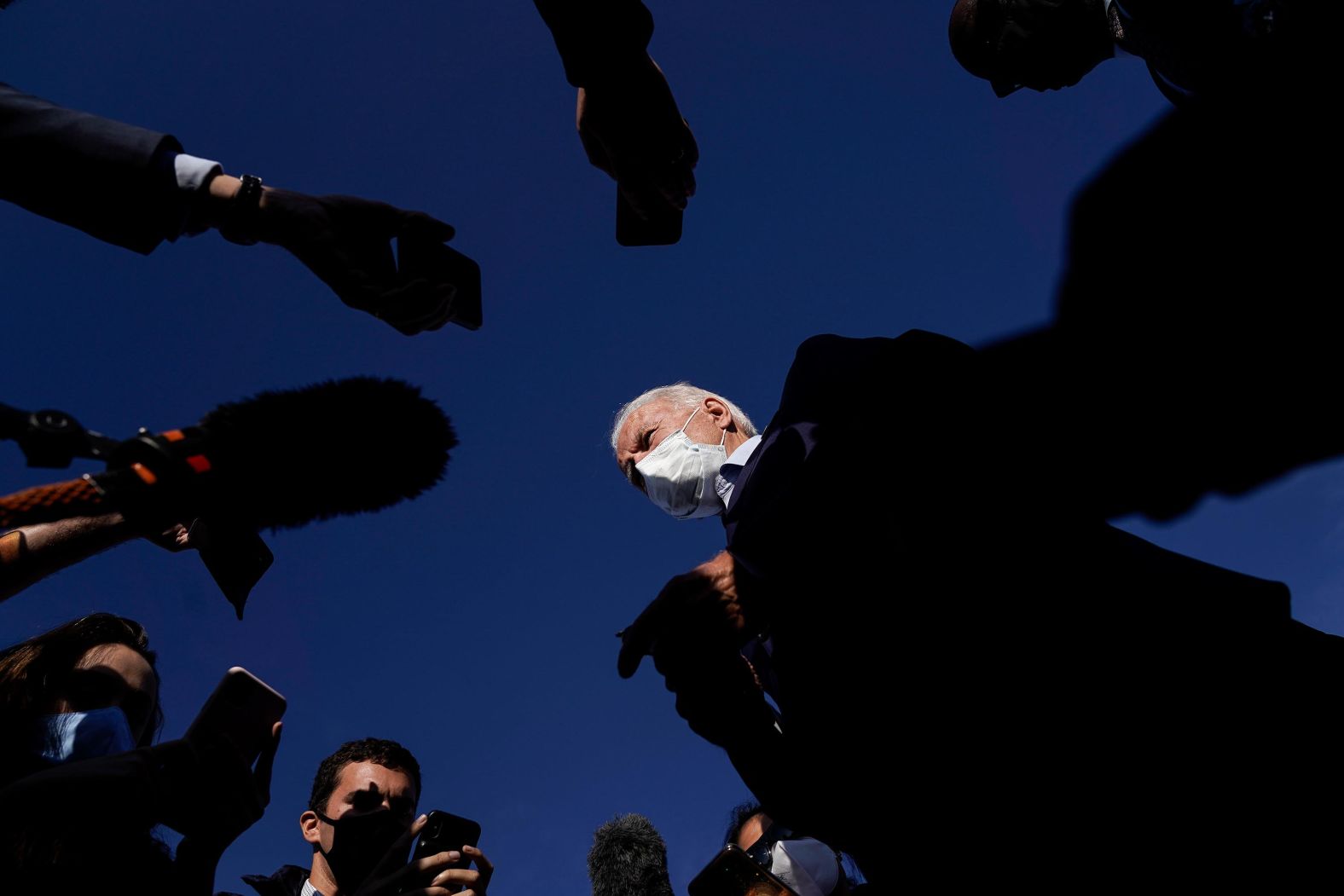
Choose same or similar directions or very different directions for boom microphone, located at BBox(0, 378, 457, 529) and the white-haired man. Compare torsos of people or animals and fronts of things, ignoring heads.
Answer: very different directions

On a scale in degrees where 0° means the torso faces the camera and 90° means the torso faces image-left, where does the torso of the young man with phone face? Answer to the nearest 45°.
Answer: approximately 315°

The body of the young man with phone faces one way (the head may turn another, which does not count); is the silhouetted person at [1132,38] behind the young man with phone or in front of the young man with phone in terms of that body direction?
in front

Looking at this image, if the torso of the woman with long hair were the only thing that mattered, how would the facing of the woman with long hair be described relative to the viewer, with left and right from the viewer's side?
facing the viewer and to the right of the viewer

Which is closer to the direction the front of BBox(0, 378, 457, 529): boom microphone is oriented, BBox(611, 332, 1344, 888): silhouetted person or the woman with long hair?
the silhouetted person

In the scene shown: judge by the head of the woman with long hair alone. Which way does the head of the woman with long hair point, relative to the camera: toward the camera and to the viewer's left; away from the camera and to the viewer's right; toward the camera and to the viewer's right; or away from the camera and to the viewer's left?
toward the camera and to the viewer's right

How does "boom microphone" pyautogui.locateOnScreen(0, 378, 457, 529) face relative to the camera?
to the viewer's right

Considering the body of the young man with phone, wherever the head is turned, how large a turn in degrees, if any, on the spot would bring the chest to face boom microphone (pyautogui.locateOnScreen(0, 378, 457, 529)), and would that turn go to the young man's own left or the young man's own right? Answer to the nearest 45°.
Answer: approximately 45° to the young man's own right

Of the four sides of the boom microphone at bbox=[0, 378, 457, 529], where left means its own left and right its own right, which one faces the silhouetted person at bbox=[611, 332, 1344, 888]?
front
